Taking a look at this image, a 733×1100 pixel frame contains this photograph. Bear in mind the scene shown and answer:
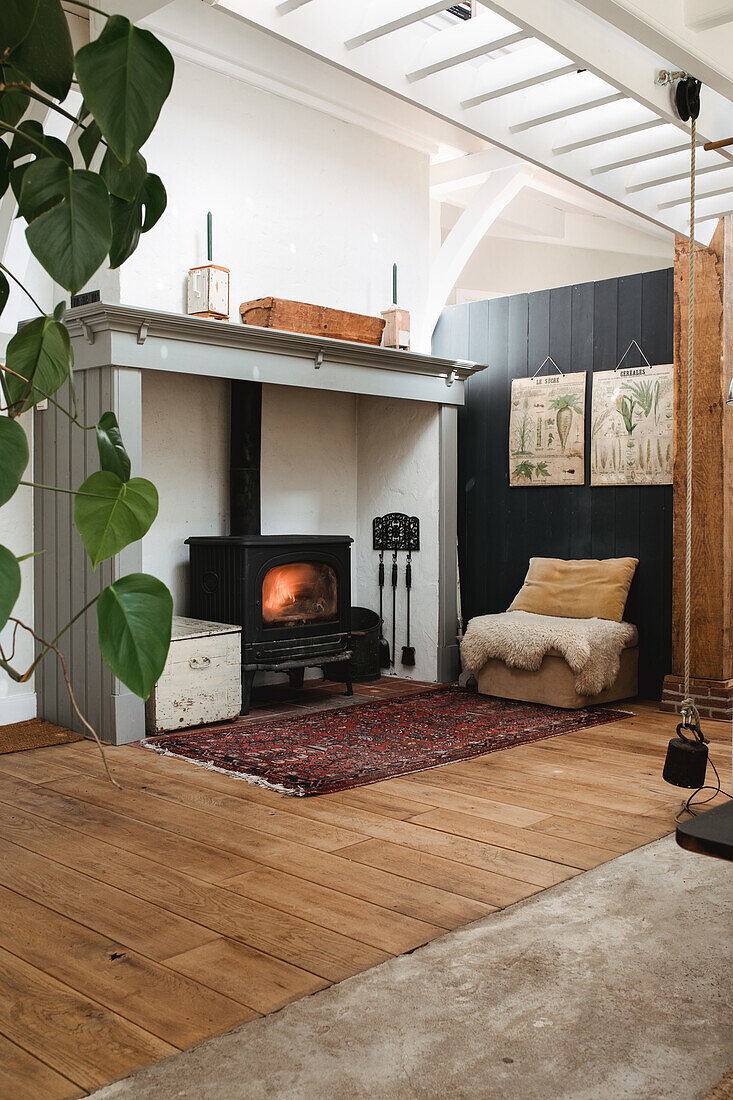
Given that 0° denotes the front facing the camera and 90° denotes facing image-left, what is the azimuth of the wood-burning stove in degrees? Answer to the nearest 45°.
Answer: approximately 315°

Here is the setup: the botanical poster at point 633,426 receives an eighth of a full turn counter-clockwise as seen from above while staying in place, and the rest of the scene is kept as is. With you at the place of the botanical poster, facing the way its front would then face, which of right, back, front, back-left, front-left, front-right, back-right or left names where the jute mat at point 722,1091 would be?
front

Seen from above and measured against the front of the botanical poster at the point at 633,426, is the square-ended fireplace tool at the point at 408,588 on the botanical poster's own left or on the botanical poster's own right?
on the botanical poster's own right

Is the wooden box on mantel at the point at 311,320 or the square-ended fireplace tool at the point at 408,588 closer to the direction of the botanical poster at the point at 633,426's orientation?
the wooden box on mantel

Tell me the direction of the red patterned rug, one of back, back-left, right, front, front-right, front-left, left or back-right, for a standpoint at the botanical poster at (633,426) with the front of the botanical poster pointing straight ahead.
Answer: front

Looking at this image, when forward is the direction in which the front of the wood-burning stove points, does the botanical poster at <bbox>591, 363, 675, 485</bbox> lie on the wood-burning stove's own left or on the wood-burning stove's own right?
on the wood-burning stove's own left

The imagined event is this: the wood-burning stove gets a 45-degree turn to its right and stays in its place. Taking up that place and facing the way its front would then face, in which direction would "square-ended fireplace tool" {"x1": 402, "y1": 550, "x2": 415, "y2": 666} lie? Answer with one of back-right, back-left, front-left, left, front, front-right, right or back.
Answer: back-left

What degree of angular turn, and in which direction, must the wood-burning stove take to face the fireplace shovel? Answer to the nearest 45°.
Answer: approximately 90° to its left

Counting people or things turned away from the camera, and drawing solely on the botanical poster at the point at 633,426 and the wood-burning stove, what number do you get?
0

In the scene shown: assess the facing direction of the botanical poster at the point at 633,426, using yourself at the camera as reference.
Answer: facing the viewer and to the left of the viewer

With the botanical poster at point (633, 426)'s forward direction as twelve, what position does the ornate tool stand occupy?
The ornate tool stand is roughly at 2 o'clock from the botanical poster.
